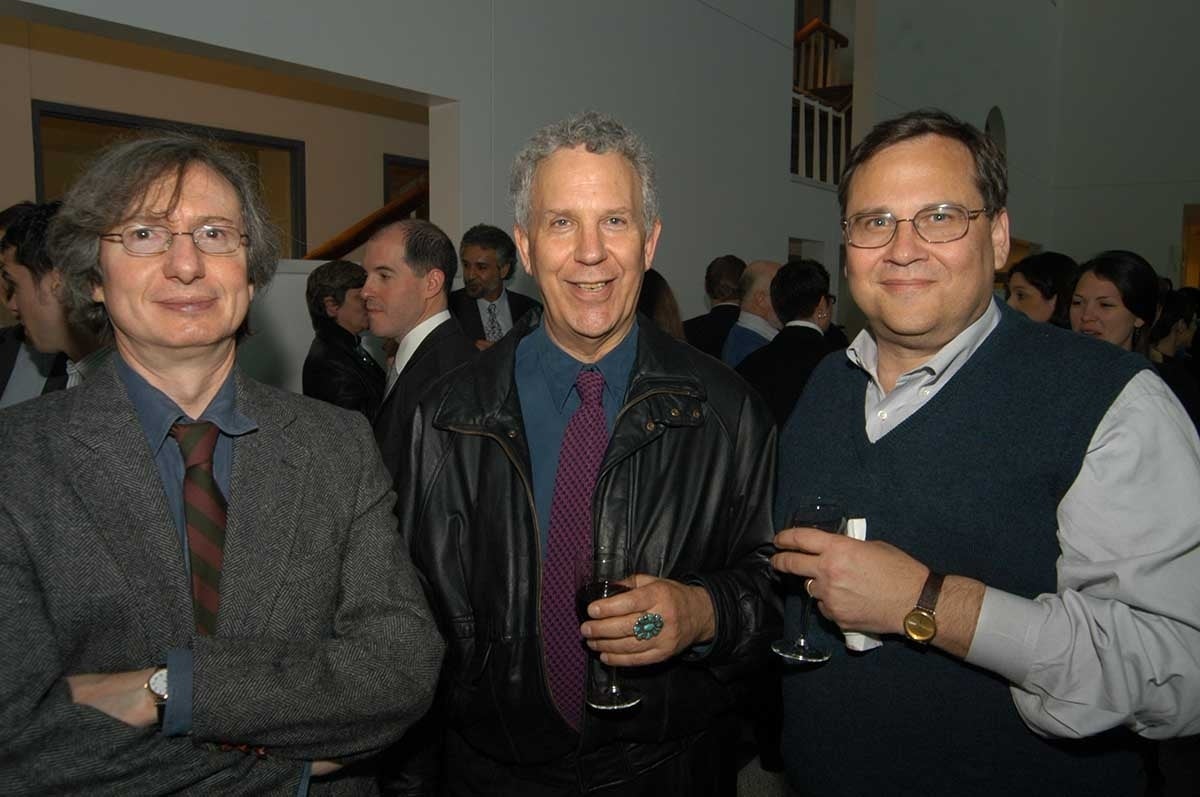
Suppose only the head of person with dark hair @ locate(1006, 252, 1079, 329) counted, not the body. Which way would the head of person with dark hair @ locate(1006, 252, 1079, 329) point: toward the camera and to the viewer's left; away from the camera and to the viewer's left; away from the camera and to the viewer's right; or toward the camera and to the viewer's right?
toward the camera and to the viewer's left

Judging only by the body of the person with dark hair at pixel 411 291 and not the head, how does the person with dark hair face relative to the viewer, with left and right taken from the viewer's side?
facing to the left of the viewer

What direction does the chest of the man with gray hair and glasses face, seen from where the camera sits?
toward the camera

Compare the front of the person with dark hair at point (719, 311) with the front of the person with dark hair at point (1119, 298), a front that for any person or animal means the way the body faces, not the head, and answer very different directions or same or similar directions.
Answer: very different directions

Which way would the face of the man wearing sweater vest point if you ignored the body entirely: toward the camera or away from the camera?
toward the camera

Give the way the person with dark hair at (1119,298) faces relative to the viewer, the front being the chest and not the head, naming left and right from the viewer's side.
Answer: facing the viewer and to the left of the viewer

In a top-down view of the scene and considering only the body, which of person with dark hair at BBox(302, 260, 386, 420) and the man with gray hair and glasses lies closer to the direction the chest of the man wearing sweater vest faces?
the man with gray hair and glasses

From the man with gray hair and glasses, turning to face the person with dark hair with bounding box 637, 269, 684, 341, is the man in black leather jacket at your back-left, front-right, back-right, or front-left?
front-right

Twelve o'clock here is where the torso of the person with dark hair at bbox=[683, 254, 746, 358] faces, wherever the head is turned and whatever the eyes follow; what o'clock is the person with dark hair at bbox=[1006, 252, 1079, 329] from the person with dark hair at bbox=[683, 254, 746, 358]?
the person with dark hair at bbox=[1006, 252, 1079, 329] is roughly at 3 o'clock from the person with dark hair at bbox=[683, 254, 746, 358].

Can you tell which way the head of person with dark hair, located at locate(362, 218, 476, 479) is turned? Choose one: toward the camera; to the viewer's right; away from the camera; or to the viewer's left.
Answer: to the viewer's left

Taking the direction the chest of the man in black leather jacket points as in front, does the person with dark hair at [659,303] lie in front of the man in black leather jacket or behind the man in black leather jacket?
behind

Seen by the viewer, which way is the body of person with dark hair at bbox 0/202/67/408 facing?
to the viewer's left

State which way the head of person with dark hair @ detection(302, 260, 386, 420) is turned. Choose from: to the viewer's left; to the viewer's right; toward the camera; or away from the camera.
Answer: to the viewer's right

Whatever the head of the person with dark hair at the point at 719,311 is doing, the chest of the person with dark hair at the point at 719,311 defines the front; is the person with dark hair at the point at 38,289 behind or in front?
behind
